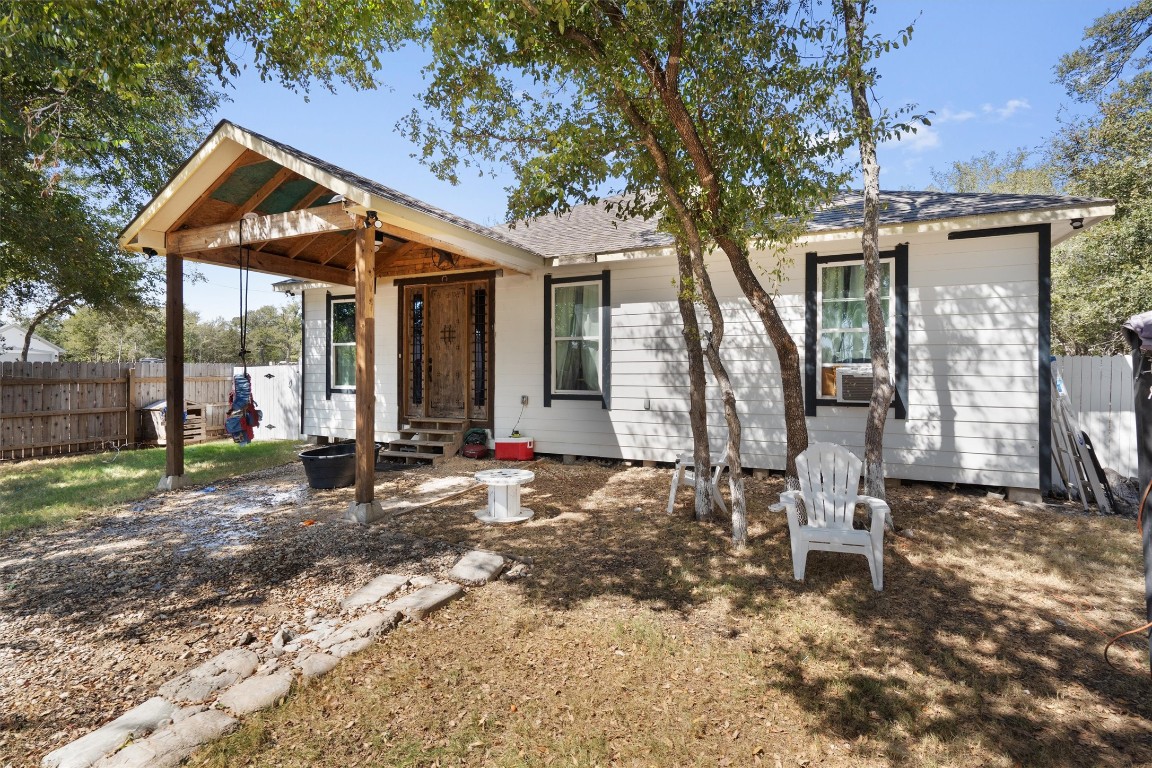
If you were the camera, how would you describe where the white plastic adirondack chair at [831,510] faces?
facing the viewer

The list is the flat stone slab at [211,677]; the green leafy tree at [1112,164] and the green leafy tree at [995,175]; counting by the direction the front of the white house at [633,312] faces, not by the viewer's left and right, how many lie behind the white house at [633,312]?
2

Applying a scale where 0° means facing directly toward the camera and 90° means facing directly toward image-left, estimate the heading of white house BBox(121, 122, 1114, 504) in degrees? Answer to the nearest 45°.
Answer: approximately 45°

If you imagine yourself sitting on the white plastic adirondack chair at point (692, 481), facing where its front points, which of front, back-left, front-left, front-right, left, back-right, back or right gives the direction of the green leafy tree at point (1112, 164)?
back-left

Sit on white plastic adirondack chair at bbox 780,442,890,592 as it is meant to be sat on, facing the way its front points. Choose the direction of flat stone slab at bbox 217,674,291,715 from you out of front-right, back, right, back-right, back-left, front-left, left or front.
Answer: front-right

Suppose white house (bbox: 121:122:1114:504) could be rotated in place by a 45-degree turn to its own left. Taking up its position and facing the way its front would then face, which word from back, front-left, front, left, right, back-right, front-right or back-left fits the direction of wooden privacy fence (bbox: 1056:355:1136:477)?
left

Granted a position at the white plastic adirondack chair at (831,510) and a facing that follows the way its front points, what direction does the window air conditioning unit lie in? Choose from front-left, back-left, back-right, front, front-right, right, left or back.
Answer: back

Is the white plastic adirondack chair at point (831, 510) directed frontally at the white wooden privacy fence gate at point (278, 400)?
no

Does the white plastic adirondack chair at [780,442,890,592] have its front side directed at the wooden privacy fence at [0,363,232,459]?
no

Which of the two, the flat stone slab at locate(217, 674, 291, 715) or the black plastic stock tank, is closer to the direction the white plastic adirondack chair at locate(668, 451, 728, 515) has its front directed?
the flat stone slab

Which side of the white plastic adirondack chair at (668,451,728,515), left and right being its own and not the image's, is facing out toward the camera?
front

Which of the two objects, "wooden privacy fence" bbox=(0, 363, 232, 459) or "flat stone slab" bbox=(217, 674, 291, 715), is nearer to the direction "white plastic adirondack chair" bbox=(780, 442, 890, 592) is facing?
the flat stone slab

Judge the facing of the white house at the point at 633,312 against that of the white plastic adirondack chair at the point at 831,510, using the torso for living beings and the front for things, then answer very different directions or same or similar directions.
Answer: same or similar directions

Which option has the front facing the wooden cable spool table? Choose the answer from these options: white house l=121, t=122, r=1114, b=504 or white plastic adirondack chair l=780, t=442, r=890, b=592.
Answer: the white house
